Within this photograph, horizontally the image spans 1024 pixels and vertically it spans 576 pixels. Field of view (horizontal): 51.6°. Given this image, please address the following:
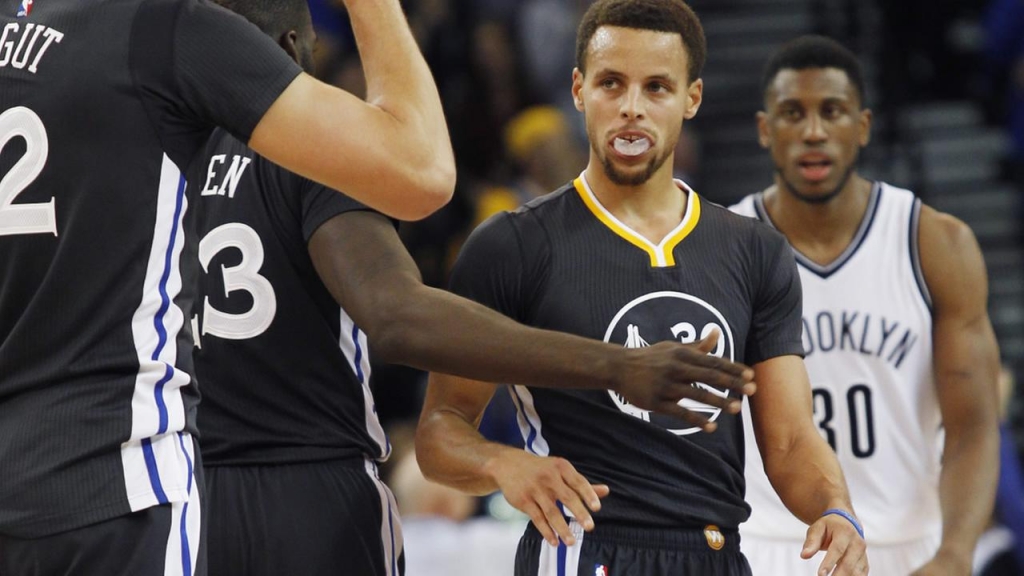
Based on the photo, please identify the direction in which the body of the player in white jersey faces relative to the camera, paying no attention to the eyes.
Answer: toward the camera

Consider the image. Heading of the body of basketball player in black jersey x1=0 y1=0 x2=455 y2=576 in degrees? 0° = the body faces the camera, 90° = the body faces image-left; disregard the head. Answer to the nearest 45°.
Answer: approximately 225°

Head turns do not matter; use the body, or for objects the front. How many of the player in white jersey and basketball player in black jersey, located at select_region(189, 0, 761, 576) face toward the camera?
1

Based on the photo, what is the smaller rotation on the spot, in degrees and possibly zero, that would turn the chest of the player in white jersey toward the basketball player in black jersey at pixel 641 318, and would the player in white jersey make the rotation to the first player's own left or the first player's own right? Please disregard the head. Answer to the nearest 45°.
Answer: approximately 45° to the first player's own right

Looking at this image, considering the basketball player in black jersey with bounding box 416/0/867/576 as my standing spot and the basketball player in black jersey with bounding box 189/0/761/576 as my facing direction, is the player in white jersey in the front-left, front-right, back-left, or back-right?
back-right

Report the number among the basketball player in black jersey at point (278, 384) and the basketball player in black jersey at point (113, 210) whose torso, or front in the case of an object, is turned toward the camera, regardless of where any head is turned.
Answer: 0

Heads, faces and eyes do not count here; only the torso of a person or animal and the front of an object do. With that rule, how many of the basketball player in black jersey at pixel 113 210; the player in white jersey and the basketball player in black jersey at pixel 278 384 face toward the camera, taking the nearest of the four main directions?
1

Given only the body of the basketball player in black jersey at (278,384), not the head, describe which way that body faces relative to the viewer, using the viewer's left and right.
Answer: facing away from the viewer and to the right of the viewer

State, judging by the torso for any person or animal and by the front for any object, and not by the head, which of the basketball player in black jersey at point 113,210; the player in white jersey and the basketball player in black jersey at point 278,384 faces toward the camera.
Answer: the player in white jersey

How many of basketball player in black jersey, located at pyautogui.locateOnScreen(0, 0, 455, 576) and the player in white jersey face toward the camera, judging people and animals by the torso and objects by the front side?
1

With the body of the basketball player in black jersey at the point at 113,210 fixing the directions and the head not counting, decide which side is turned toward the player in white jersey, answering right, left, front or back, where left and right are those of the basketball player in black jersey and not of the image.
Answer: front

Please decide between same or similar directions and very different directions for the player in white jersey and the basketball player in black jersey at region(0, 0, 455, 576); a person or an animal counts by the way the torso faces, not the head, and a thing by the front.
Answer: very different directions
